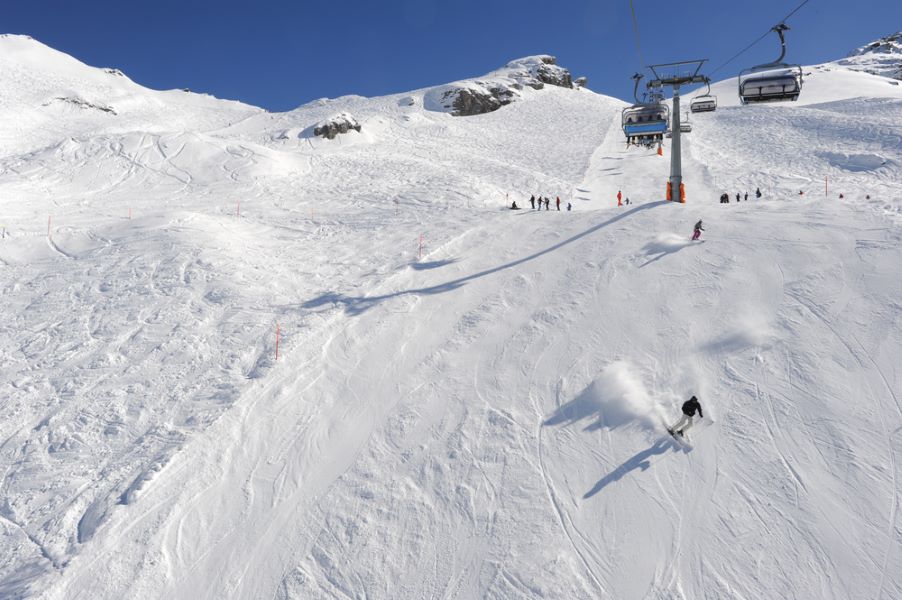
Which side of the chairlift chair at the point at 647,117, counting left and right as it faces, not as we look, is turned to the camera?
back

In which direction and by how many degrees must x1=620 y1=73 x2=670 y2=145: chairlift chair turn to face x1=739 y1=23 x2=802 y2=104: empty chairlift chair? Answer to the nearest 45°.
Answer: approximately 135° to its right

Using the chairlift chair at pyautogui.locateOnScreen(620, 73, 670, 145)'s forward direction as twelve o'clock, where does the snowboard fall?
The snowboard is roughly at 6 o'clock from the chairlift chair.

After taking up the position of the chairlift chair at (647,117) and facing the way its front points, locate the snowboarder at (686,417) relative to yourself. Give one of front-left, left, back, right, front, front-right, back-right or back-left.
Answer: back

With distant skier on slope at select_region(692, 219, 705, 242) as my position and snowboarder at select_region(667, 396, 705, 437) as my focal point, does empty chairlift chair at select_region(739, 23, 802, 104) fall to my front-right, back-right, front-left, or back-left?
front-left

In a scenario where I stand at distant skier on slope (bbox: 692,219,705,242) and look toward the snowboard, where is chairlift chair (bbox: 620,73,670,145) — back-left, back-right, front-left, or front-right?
back-right
